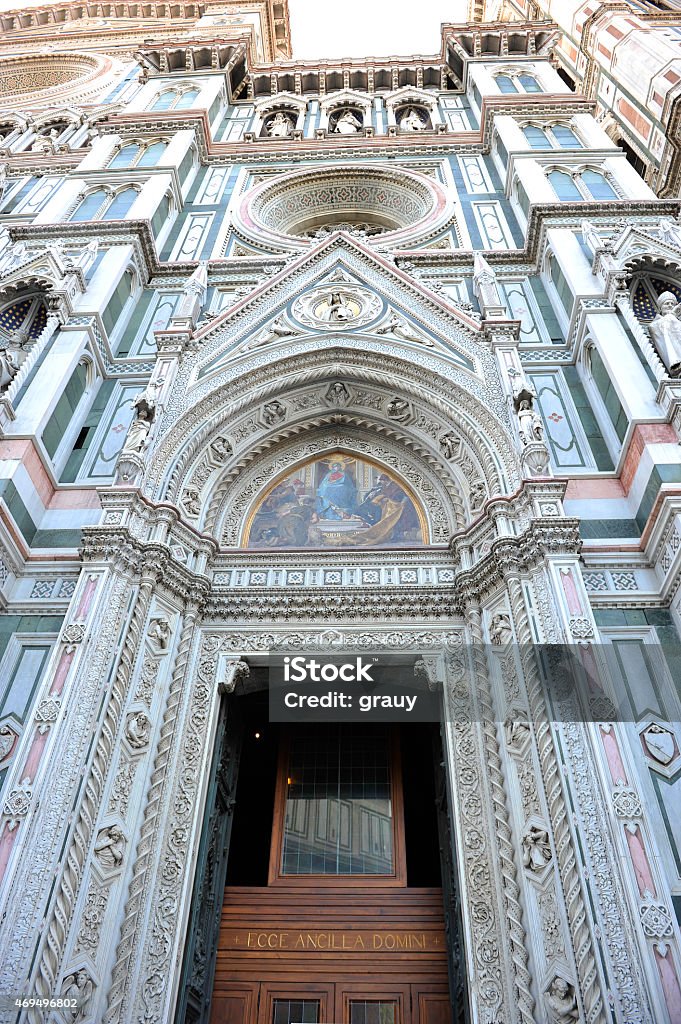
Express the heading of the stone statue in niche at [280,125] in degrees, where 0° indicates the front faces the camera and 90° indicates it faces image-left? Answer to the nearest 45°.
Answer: approximately 0°

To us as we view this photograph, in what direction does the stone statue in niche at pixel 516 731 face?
facing the viewer

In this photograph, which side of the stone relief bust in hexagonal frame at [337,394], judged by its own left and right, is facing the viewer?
front

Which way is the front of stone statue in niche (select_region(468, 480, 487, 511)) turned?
toward the camera

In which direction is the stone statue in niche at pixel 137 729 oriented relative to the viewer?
toward the camera

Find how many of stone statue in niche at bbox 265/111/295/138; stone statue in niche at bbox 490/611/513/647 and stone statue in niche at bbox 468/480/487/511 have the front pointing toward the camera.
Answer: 3
